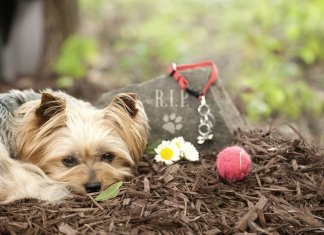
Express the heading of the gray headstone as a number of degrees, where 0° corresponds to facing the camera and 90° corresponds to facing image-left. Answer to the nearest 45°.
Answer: approximately 0°

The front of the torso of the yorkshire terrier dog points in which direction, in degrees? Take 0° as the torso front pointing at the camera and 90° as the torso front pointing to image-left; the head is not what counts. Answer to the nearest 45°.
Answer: approximately 315°

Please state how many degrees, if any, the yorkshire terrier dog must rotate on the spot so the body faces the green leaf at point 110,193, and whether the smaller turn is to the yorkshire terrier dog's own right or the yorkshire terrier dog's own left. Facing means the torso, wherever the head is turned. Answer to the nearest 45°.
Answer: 0° — it already faces it

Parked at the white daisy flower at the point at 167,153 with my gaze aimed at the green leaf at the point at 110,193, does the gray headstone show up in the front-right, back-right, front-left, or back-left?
back-right

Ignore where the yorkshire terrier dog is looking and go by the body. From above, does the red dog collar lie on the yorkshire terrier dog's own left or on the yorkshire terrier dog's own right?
on the yorkshire terrier dog's own left

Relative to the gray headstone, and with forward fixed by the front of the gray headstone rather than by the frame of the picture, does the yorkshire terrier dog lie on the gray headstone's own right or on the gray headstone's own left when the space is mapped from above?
on the gray headstone's own right

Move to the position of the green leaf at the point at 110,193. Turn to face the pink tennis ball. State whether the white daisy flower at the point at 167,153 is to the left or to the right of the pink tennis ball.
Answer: left

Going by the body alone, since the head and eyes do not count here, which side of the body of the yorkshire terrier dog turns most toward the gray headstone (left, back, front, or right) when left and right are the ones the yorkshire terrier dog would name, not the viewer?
left
